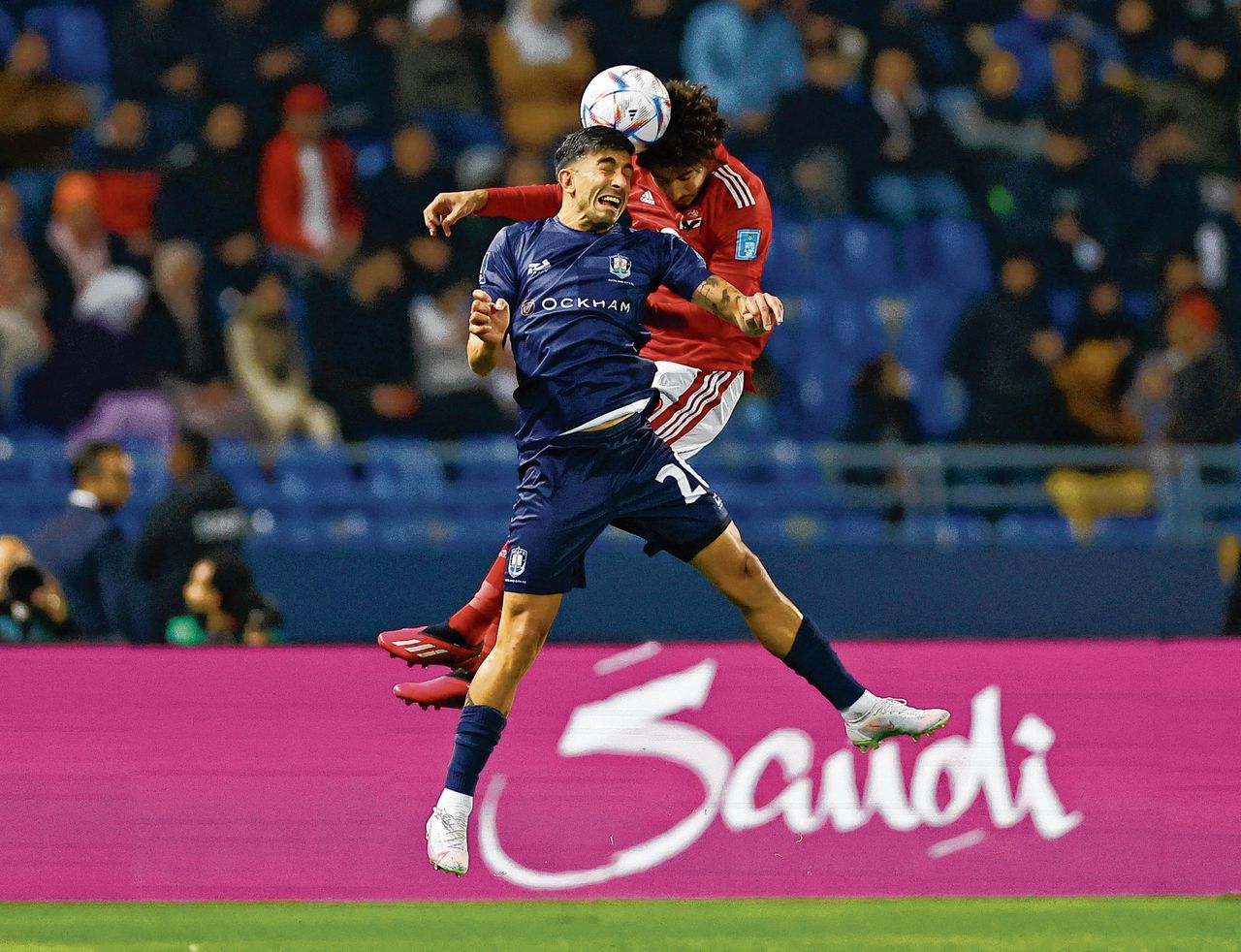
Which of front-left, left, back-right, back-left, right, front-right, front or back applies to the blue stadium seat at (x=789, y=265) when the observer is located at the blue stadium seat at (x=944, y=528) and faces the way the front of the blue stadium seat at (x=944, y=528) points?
back-right

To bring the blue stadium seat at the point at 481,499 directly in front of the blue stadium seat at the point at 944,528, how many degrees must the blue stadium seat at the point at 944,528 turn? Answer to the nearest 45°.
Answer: approximately 90° to its right

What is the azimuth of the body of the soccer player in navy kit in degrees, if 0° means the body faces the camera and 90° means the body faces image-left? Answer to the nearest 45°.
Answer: approximately 0°

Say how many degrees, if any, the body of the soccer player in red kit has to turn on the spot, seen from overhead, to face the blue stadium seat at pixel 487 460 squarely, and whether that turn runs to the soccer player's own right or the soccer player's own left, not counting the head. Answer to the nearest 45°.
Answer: approximately 135° to the soccer player's own right

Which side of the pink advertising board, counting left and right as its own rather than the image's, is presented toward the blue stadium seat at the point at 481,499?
back

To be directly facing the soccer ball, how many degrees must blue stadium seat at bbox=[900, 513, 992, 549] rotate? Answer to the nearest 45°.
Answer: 0° — it already faces it

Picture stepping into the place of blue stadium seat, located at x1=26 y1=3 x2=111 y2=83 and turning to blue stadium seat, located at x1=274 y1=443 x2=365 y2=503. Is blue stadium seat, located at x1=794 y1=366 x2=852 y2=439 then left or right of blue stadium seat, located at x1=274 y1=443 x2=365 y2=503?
left

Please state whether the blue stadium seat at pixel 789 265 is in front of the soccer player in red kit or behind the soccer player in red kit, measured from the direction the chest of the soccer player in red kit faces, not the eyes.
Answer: behind

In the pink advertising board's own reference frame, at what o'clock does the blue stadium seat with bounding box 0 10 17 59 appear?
The blue stadium seat is roughly at 5 o'clock from the pink advertising board.

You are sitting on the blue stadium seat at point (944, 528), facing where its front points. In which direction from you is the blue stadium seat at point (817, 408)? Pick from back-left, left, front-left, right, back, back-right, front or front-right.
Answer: back-right

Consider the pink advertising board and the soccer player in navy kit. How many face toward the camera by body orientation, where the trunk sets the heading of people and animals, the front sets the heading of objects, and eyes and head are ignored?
2
